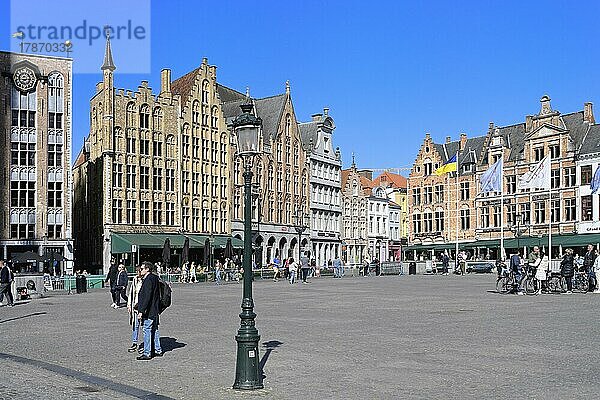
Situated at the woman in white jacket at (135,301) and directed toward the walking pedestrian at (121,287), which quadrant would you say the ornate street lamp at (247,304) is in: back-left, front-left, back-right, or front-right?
back-right

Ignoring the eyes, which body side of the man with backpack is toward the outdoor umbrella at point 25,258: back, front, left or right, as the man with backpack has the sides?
right

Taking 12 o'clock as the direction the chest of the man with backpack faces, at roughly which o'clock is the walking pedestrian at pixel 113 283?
The walking pedestrian is roughly at 3 o'clock from the man with backpack.

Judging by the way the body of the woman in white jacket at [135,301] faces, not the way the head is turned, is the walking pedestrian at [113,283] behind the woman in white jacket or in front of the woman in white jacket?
behind

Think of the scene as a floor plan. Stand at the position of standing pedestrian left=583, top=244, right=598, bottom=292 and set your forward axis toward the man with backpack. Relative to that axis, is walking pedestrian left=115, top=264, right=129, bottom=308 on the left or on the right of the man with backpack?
right

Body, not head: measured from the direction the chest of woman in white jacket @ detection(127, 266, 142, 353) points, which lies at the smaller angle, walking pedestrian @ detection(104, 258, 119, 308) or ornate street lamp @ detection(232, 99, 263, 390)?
the ornate street lamp

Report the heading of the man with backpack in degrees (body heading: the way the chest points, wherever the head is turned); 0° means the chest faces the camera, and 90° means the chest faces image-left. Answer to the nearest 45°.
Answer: approximately 90°

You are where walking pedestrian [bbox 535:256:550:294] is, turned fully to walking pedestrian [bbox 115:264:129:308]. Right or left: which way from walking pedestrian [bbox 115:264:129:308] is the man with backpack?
left
